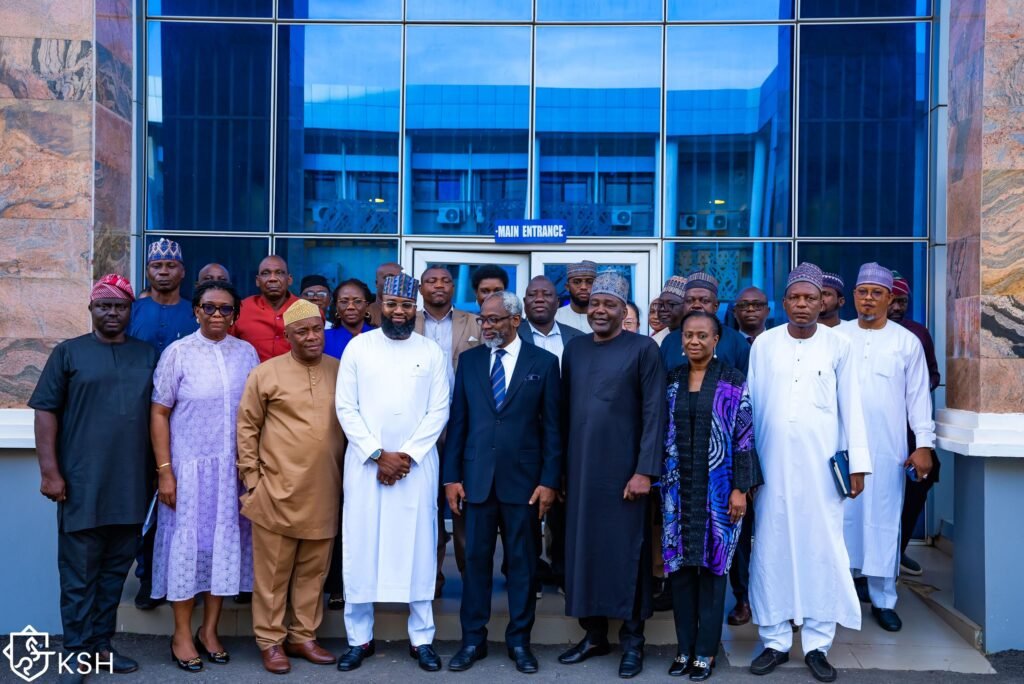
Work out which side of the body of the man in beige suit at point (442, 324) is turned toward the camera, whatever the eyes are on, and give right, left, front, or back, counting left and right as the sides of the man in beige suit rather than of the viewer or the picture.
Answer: front

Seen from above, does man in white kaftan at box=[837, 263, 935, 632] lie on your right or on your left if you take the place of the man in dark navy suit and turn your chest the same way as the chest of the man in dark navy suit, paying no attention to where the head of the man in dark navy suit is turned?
on your left

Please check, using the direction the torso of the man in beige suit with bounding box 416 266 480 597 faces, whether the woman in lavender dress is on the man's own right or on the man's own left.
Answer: on the man's own right

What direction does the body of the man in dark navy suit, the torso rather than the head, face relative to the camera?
toward the camera

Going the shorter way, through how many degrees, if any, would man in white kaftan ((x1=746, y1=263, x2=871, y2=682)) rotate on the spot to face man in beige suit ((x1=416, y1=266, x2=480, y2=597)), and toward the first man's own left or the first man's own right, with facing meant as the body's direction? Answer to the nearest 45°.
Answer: approximately 90° to the first man's own right

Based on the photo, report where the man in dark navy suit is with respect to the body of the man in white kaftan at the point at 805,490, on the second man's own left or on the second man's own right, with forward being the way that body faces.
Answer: on the second man's own right

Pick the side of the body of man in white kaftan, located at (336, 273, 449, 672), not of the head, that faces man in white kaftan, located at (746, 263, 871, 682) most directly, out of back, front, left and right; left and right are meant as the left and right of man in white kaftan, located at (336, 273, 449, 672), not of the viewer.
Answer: left

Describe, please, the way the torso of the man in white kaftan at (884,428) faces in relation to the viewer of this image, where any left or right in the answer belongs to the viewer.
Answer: facing the viewer

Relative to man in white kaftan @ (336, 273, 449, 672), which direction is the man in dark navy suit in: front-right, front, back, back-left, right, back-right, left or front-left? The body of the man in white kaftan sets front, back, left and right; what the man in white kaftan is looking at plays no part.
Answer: left

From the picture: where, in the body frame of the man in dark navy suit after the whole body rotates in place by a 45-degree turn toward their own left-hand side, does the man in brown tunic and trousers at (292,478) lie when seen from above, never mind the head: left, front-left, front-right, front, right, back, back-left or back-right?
back-right

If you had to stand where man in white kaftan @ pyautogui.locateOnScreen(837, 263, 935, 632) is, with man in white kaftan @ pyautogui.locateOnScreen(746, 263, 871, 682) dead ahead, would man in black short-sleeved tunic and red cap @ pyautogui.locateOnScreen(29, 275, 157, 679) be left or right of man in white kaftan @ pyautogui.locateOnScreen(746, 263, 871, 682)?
right

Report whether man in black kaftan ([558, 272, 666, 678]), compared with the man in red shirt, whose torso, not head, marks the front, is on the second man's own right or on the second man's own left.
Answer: on the second man's own left

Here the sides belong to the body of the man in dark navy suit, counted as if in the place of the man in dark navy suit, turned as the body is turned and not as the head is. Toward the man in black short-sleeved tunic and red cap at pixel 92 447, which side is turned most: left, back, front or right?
right
